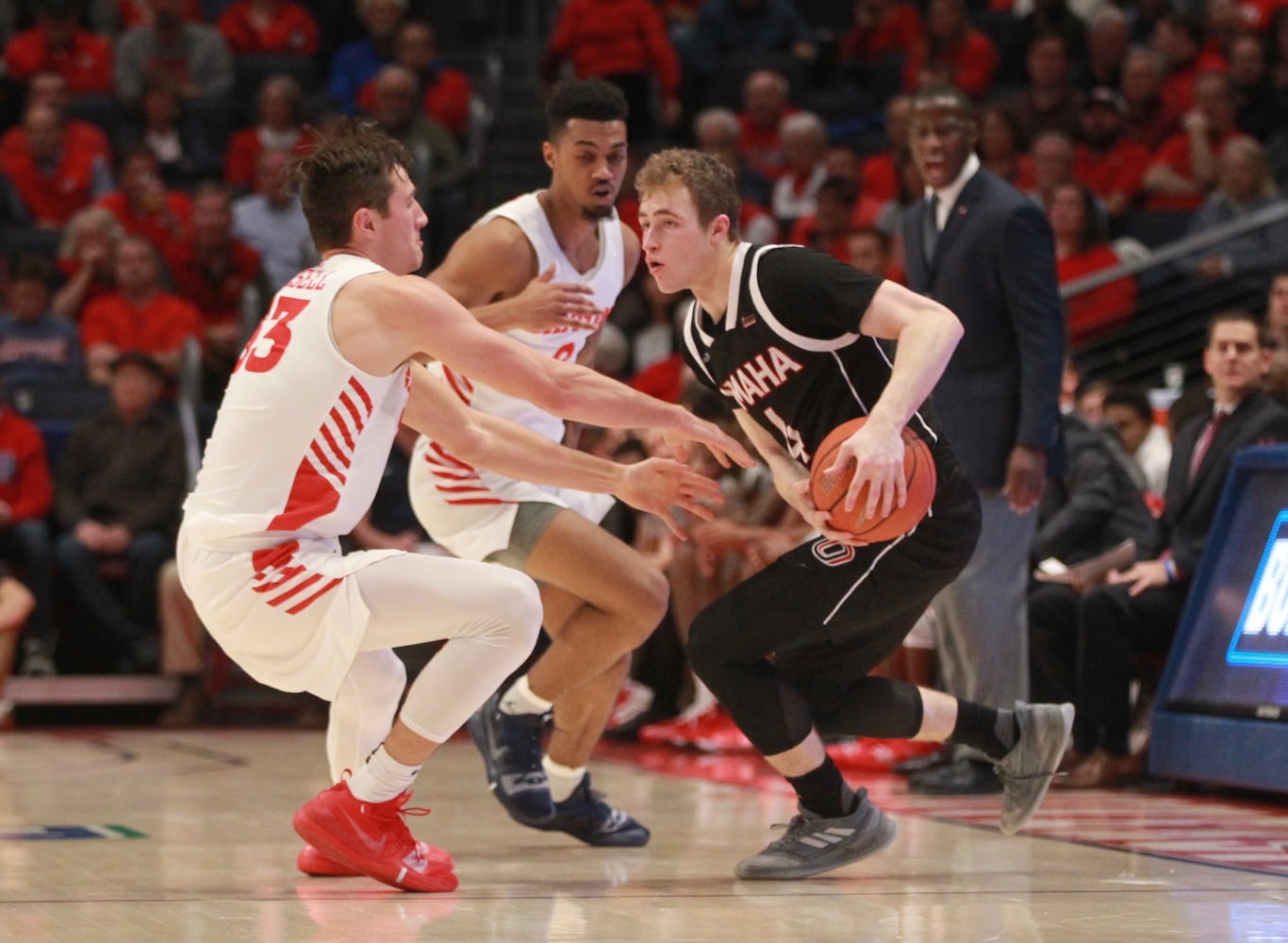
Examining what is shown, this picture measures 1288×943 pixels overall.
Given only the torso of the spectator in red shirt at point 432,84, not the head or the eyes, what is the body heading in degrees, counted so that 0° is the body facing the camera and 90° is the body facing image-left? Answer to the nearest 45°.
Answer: approximately 0°

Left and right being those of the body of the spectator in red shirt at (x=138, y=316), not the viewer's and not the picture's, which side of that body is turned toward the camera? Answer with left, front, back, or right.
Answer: front

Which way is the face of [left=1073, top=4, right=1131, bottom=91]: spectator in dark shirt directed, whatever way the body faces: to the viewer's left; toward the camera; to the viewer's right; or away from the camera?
toward the camera

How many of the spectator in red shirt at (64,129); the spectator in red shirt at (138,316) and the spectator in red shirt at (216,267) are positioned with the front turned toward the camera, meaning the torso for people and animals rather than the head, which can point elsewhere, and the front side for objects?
3

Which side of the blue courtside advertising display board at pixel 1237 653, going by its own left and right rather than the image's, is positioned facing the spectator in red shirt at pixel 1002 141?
back

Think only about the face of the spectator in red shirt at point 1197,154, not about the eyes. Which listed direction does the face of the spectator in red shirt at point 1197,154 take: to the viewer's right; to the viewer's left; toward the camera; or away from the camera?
toward the camera

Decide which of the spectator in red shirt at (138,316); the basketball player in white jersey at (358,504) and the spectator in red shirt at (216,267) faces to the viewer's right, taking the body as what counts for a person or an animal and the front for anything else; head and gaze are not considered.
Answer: the basketball player in white jersey

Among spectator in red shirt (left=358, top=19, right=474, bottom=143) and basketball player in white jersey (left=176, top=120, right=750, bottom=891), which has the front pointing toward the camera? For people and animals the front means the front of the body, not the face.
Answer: the spectator in red shirt

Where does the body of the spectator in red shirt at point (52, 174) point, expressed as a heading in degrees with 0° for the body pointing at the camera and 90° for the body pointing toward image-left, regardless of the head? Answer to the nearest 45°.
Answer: approximately 0°

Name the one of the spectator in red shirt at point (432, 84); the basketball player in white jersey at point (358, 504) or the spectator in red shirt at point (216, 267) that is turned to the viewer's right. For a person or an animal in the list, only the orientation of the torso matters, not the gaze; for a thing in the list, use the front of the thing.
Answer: the basketball player in white jersey

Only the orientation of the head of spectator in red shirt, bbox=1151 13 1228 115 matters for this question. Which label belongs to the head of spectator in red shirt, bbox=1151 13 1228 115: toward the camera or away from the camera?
toward the camera

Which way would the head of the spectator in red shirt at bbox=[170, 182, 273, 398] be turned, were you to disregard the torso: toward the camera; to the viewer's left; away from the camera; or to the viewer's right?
toward the camera

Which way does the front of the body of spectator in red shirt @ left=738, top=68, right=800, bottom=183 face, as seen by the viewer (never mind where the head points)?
toward the camera

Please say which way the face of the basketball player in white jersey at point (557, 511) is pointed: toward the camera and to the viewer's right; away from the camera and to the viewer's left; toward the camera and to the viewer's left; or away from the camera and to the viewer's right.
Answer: toward the camera and to the viewer's right

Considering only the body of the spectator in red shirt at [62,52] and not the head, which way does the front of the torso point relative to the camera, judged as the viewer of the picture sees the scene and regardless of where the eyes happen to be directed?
toward the camera

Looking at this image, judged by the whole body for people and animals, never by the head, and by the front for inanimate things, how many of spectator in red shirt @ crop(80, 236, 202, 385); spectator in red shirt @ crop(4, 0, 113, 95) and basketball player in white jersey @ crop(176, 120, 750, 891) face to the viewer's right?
1
